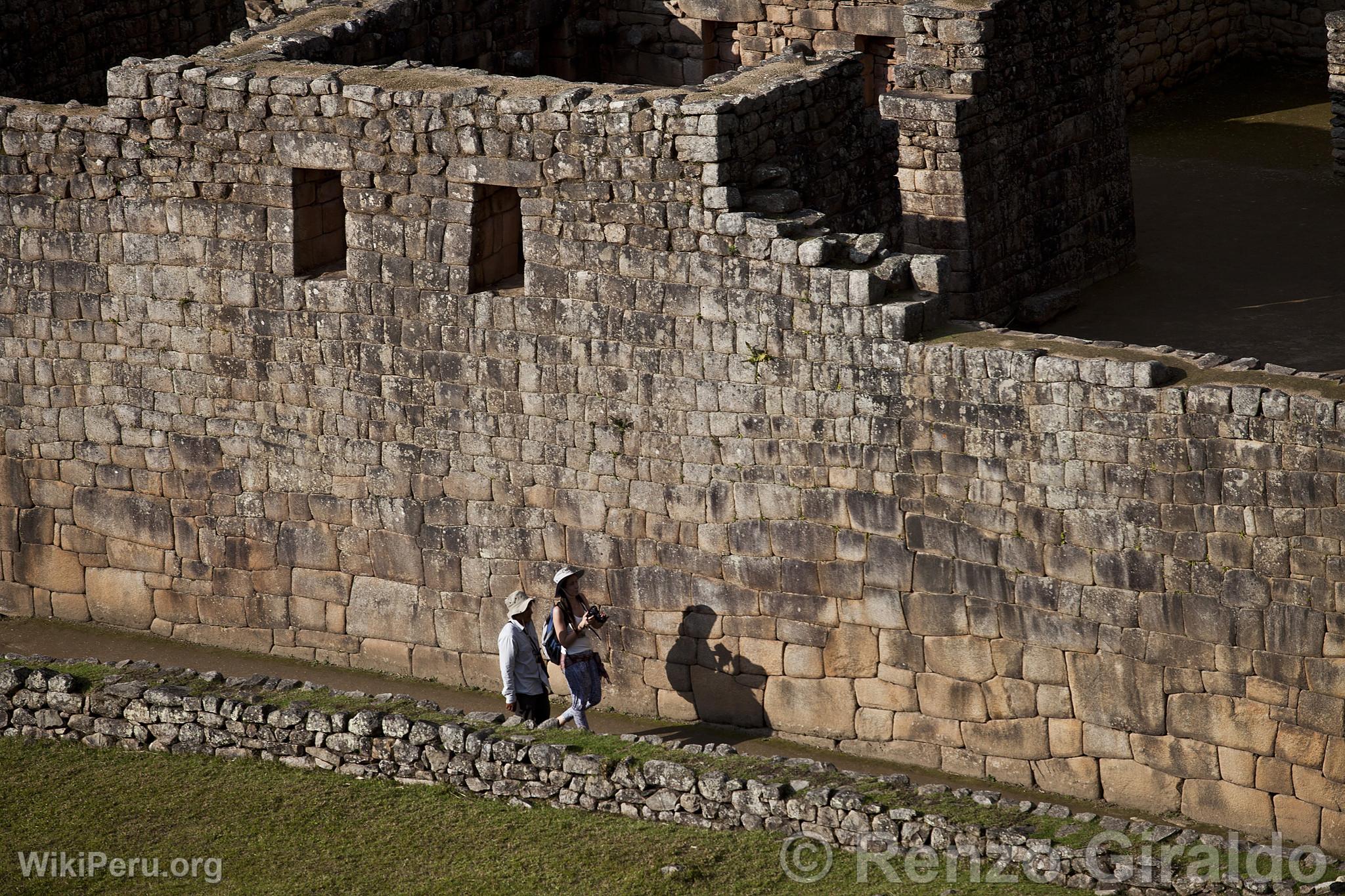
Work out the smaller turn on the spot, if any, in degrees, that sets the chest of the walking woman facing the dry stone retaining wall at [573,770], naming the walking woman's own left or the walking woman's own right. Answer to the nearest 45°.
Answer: approximately 45° to the walking woman's own right

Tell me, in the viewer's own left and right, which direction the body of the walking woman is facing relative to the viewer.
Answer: facing the viewer and to the right of the viewer

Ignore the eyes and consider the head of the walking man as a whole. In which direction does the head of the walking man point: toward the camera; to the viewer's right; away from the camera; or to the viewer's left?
to the viewer's right
